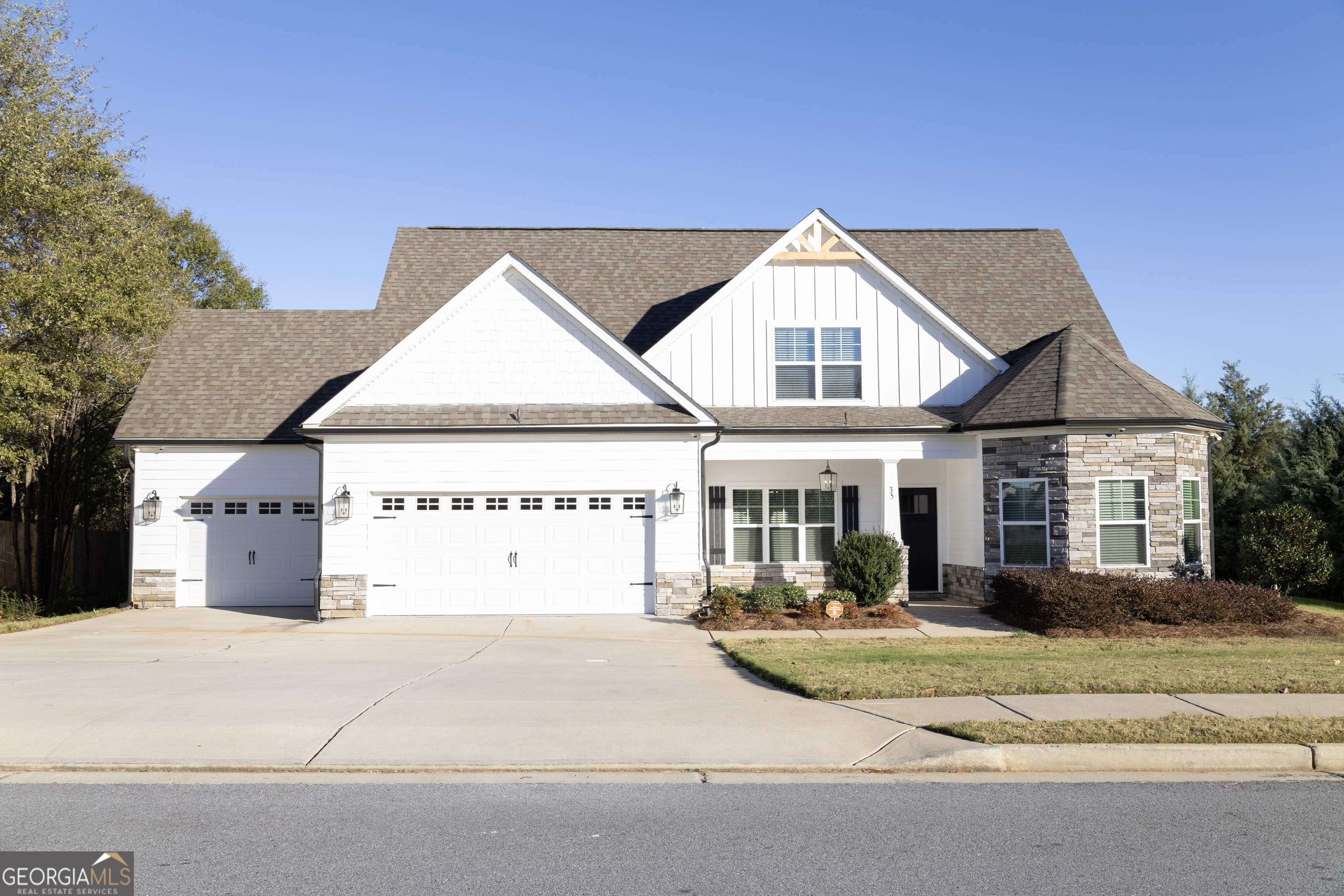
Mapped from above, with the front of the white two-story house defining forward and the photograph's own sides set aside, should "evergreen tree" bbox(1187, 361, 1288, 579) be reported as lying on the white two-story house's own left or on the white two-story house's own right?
on the white two-story house's own left

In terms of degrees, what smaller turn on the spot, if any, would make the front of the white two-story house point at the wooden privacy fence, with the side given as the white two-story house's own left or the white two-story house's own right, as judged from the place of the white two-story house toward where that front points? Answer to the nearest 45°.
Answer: approximately 135° to the white two-story house's own right

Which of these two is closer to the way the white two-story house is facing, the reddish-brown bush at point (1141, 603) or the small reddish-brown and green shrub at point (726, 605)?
the small reddish-brown and green shrub

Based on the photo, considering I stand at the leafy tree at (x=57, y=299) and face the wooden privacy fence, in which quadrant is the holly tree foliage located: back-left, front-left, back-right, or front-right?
back-right

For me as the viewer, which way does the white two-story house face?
facing the viewer

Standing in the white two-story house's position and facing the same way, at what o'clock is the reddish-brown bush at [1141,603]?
The reddish-brown bush is roughly at 10 o'clock from the white two-story house.

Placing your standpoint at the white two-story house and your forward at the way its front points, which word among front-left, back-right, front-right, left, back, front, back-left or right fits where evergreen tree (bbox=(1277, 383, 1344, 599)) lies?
left

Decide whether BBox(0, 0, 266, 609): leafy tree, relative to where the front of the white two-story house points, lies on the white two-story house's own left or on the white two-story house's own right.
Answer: on the white two-story house's own right
